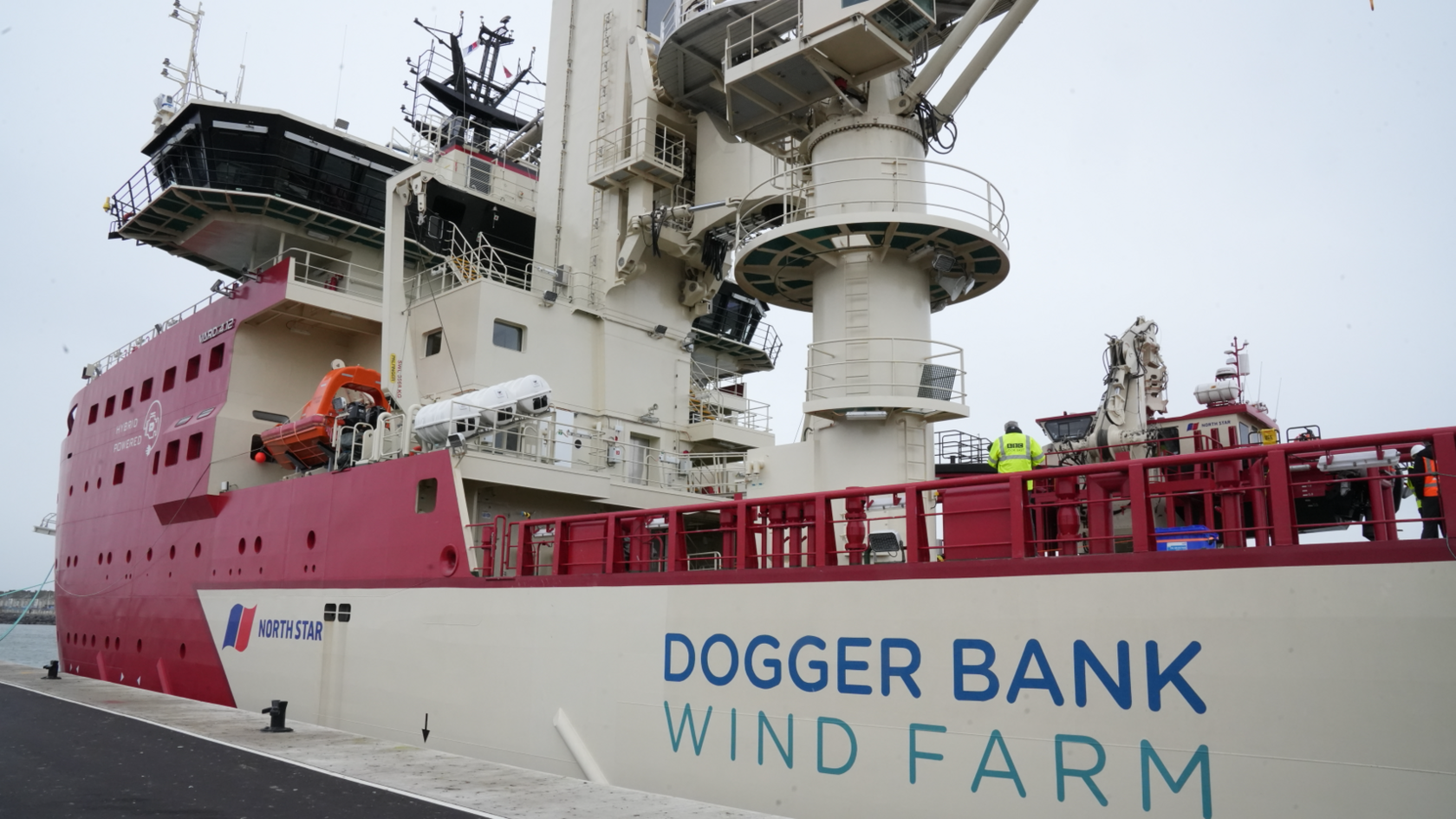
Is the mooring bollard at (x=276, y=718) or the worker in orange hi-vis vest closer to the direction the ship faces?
the mooring bollard

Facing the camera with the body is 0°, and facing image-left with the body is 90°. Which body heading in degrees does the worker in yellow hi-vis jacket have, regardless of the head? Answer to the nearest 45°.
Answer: approximately 180°

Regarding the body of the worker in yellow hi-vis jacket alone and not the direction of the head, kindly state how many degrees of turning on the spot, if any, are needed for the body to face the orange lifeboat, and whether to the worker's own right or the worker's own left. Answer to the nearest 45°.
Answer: approximately 90° to the worker's own left

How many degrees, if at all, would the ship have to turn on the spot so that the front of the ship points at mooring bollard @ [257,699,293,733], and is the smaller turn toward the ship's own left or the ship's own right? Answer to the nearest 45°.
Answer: approximately 45° to the ship's own left

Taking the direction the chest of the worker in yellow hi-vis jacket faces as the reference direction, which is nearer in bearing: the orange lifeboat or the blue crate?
the orange lifeboat

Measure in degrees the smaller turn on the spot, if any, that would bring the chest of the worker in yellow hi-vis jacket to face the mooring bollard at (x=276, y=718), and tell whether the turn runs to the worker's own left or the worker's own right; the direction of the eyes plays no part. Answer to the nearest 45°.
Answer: approximately 90° to the worker's own left

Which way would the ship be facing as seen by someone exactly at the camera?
facing away from the viewer and to the left of the viewer
